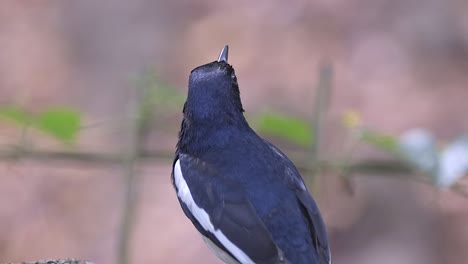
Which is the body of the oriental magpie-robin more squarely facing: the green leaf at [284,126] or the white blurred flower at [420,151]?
the green leaf

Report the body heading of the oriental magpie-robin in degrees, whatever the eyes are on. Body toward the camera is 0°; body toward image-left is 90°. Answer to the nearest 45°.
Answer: approximately 135°

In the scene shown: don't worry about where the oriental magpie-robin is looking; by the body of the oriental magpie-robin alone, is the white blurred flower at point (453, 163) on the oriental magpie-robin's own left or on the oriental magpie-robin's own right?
on the oriental magpie-robin's own right

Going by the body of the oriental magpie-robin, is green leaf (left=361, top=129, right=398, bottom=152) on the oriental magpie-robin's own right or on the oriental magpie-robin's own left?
on the oriental magpie-robin's own right

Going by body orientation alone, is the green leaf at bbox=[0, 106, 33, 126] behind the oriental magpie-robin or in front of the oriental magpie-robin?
in front

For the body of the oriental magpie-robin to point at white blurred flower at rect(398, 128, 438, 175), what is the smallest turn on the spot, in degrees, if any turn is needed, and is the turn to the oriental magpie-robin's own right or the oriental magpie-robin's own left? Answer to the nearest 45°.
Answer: approximately 90° to the oriental magpie-robin's own right
